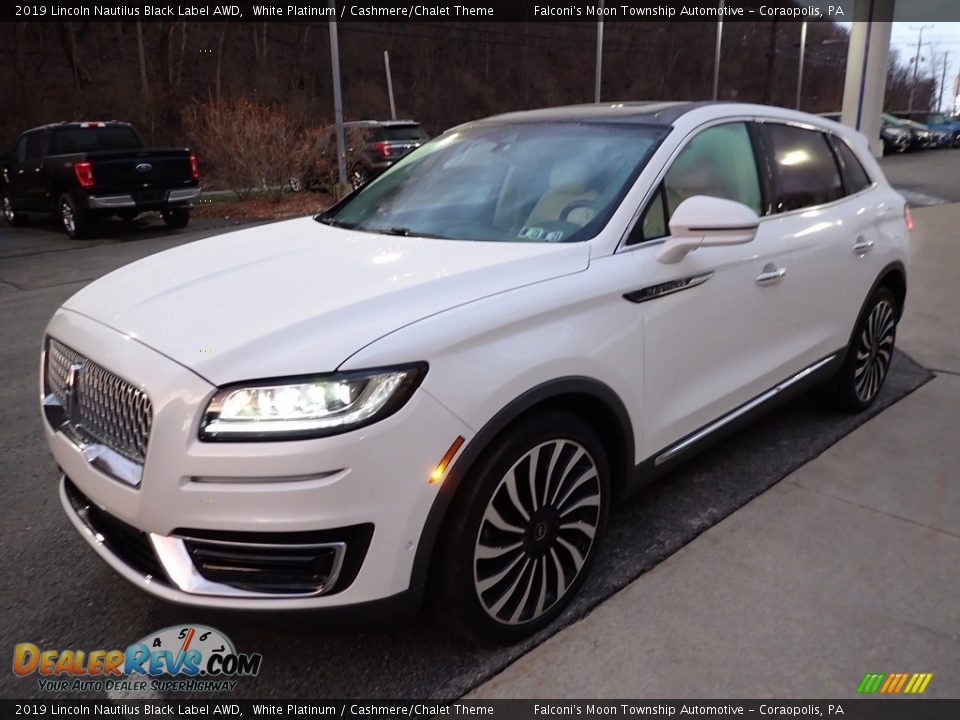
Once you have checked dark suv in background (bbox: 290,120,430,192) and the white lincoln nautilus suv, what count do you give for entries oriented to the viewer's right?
0

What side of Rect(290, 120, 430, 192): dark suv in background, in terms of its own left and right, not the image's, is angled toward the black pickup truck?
left

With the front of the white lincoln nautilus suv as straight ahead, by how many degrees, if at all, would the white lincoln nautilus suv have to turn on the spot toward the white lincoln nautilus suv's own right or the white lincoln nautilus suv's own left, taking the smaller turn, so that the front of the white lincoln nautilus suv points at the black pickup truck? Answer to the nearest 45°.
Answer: approximately 90° to the white lincoln nautilus suv's own right

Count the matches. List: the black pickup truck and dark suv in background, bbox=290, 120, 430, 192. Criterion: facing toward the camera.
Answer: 0

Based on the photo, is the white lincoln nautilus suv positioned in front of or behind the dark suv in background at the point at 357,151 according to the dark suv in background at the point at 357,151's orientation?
behind

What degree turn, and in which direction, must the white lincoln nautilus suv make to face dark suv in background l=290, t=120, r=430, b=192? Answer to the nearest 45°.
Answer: approximately 135° to its right

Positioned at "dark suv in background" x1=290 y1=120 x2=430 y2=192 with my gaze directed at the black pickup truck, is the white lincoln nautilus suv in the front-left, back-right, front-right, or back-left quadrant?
front-left

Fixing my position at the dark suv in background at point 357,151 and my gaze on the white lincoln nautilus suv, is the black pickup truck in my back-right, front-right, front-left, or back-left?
front-right

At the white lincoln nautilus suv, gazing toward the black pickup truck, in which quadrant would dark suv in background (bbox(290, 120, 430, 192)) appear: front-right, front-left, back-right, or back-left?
front-right

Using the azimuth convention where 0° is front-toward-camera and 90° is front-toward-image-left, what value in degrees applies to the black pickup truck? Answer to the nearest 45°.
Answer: approximately 135°

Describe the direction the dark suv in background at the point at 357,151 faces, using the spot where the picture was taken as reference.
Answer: facing away from the viewer and to the left of the viewer

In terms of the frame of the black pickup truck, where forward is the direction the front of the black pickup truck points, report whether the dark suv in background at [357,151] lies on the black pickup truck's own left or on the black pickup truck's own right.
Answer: on the black pickup truck's own right

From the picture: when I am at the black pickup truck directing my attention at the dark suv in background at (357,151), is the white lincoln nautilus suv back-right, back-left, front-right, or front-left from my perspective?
back-right

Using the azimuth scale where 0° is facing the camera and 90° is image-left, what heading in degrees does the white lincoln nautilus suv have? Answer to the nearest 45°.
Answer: approximately 45°
